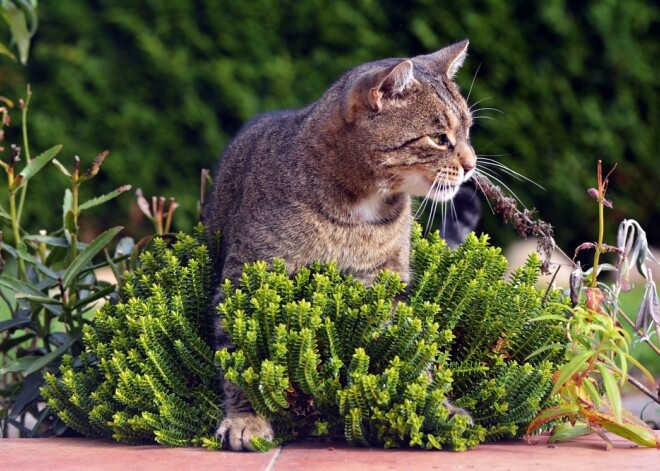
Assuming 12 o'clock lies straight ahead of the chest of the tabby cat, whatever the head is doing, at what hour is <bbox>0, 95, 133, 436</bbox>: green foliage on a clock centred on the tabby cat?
The green foliage is roughly at 5 o'clock from the tabby cat.

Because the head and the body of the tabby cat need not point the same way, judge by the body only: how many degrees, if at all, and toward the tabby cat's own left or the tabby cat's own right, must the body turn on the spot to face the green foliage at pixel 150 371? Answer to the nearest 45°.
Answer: approximately 90° to the tabby cat's own right

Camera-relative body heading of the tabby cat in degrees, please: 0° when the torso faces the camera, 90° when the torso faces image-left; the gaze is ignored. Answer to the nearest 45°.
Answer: approximately 315°

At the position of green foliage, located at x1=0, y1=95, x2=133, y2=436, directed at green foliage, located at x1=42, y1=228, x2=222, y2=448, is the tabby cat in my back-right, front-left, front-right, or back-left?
front-left
